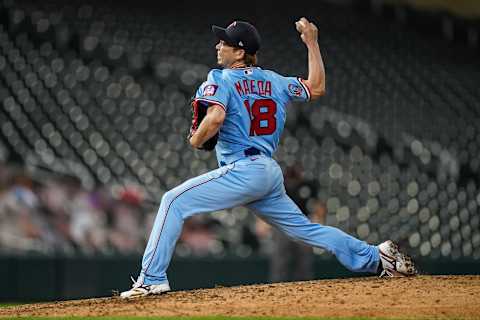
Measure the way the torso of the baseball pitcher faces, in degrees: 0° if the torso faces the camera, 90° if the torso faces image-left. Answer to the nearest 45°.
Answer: approximately 135°
